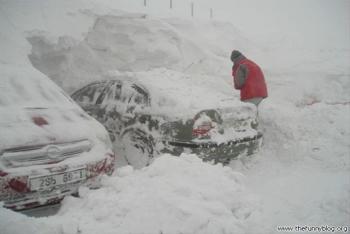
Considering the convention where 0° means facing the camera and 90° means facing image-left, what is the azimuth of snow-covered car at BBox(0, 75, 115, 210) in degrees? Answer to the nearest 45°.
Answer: approximately 315°

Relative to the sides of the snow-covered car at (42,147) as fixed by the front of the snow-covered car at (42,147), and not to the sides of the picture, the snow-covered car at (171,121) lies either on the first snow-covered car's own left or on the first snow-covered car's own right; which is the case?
on the first snow-covered car's own left
